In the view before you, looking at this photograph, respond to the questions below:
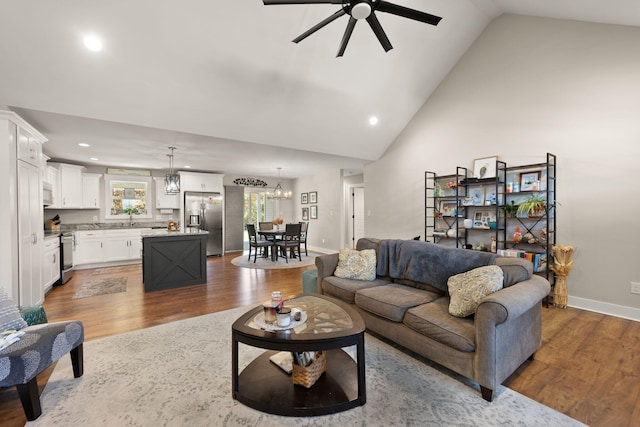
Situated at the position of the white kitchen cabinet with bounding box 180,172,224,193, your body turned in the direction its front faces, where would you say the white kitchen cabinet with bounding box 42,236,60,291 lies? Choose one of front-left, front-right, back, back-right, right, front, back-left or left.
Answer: front-right

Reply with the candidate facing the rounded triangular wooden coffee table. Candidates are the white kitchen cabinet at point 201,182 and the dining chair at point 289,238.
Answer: the white kitchen cabinet

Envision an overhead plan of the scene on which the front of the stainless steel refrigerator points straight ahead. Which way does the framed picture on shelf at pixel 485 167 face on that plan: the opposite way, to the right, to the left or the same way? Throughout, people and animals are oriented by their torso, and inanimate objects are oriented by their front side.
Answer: to the right

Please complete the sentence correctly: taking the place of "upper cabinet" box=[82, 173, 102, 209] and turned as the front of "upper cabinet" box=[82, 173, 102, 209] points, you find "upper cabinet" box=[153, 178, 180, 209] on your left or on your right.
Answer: on your left

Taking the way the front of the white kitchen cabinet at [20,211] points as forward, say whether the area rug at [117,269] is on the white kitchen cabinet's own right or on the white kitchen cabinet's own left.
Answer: on the white kitchen cabinet's own left

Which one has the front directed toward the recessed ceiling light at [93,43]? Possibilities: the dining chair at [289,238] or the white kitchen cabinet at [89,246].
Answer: the white kitchen cabinet

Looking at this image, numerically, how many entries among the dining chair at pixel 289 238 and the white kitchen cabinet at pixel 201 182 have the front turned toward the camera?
1

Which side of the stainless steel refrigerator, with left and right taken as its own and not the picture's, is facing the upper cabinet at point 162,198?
right

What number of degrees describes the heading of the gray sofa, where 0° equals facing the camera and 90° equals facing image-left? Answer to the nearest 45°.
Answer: approximately 45°

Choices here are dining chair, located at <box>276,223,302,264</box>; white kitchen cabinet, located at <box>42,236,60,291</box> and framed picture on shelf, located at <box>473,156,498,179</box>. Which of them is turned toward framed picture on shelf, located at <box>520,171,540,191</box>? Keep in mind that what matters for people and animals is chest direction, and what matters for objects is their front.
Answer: the white kitchen cabinet

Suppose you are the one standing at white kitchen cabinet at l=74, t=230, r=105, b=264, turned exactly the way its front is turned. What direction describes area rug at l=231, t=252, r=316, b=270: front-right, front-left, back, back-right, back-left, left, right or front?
front-left

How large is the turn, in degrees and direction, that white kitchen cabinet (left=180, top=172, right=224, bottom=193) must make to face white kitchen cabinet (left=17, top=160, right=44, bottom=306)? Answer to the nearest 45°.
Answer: approximately 45° to its right

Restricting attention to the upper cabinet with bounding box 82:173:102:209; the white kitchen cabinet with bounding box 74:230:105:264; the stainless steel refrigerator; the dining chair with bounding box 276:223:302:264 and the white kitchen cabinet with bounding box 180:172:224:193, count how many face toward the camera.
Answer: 4
